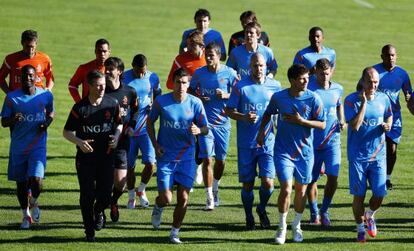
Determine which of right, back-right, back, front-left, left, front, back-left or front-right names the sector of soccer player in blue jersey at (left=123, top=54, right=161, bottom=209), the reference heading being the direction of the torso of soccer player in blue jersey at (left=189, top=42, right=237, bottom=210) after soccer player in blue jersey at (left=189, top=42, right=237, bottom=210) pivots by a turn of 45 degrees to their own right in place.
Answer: front-right

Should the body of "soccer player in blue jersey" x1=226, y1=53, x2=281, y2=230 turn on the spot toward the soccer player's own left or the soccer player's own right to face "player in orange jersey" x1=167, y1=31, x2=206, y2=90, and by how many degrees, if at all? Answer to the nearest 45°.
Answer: approximately 135° to the soccer player's own right

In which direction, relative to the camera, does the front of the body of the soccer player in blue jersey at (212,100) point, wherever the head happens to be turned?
toward the camera

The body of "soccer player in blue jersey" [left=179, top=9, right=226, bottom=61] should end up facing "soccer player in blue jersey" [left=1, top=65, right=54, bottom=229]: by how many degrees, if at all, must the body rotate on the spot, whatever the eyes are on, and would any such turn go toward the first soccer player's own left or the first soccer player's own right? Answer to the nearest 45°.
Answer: approximately 45° to the first soccer player's own right

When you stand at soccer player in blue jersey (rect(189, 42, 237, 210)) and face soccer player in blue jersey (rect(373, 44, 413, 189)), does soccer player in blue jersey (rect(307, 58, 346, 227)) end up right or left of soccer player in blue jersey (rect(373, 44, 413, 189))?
right

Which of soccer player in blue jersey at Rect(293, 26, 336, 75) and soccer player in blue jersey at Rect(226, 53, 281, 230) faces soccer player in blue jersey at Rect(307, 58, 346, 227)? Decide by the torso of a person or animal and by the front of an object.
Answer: soccer player in blue jersey at Rect(293, 26, 336, 75)

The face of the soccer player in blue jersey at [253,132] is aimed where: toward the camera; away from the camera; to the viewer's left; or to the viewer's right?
toward the camera

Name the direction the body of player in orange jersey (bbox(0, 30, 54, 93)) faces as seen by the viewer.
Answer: toward the camera

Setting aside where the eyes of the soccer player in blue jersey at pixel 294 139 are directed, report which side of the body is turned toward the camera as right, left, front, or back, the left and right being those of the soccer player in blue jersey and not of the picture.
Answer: front

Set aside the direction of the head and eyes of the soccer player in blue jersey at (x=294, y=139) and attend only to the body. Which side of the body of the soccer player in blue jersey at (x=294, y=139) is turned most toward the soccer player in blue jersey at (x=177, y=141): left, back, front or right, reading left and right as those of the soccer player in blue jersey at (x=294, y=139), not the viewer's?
right

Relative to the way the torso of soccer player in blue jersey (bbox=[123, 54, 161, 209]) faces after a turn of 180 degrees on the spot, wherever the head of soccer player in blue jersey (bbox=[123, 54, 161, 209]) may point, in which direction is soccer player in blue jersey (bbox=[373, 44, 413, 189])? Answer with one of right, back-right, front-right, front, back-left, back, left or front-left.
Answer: right

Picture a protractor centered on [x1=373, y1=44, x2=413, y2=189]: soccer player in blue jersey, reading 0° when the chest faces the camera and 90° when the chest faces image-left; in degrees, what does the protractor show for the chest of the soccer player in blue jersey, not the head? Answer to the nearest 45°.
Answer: approximately 0°

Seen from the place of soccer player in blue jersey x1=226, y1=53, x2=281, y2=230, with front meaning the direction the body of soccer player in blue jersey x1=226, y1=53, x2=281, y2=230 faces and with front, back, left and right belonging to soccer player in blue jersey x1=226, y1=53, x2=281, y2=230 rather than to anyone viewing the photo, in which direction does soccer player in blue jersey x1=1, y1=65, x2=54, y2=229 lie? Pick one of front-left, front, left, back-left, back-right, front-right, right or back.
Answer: right

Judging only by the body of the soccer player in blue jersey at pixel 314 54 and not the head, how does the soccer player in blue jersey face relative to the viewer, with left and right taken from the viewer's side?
facing the viewer

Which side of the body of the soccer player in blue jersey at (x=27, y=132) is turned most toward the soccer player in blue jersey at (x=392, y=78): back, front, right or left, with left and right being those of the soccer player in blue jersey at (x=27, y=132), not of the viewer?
left
